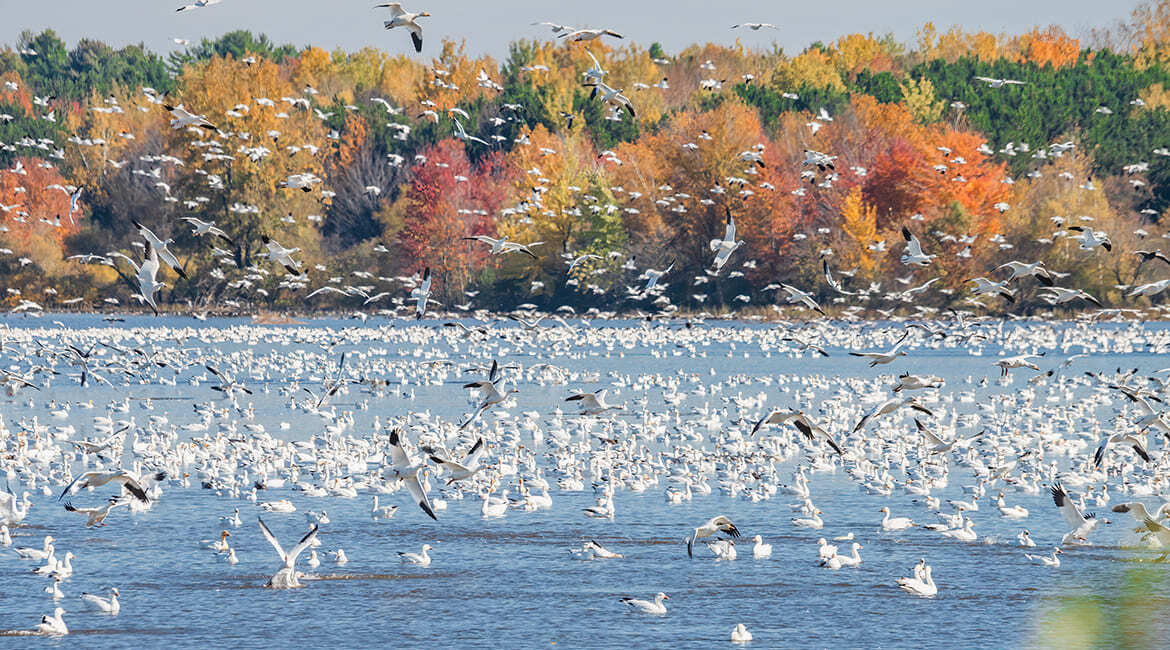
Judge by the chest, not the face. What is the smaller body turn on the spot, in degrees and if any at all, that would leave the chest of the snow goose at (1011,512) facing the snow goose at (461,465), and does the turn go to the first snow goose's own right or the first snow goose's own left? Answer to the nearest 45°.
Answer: approximately 45° to the first snow goose's own left

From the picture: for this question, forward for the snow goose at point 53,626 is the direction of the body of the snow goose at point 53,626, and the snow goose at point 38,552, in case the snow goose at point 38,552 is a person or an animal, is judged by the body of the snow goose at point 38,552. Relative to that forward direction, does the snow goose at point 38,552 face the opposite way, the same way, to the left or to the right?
the same way

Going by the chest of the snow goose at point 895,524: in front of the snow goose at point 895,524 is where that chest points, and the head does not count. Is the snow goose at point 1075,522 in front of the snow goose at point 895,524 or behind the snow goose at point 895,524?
behind

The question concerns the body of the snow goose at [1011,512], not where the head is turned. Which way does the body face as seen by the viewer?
to the viewer's left

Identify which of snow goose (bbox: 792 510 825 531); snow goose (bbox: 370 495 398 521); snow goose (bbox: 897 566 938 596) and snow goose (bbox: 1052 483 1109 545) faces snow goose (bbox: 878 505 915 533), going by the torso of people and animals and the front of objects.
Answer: snow goose (bbox: 792 510 825 531)
